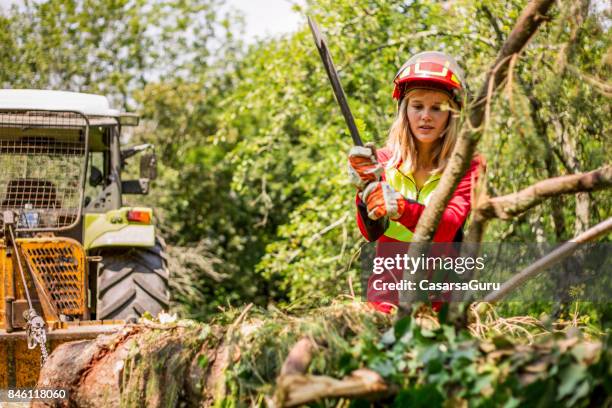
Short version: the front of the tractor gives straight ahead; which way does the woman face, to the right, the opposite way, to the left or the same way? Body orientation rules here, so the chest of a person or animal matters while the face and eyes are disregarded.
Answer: the opposite way

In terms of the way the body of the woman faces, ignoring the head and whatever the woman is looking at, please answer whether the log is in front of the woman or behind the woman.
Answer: in front

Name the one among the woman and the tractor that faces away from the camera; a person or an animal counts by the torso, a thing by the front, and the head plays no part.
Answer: the tractor

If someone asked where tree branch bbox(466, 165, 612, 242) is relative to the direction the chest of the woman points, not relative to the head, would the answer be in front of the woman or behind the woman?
in front

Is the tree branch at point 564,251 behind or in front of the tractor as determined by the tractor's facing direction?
behind

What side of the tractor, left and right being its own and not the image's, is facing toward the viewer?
back

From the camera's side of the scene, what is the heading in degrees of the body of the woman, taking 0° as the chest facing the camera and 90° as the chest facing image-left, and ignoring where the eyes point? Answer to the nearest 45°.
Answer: approximately 0°

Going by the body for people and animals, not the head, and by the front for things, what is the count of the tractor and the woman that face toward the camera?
1

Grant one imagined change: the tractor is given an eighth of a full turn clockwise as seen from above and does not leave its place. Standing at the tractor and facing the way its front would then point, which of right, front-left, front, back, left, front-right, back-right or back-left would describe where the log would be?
back-right
